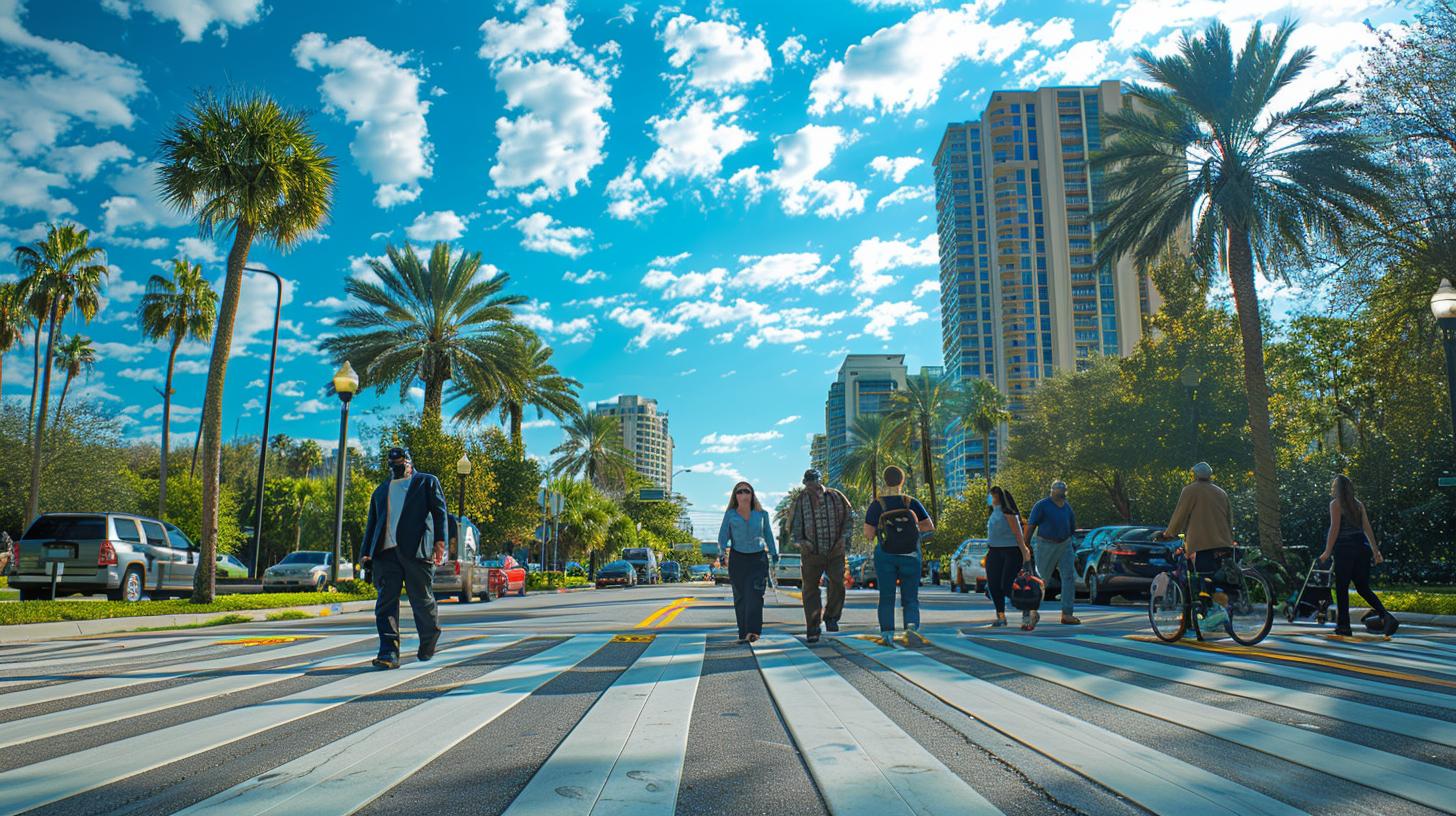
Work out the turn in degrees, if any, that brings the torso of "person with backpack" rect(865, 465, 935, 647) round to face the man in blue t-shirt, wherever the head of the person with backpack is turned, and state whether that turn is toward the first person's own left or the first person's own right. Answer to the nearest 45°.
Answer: approximately 45° to the first person's own right

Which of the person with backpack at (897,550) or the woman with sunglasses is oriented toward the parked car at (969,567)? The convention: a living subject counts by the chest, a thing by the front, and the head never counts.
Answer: the person with backpack

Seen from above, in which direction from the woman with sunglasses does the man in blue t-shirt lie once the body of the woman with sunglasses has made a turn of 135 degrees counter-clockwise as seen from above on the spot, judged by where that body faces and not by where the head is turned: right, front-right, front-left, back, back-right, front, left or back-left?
front

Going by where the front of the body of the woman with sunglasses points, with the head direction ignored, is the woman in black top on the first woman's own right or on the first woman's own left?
on the first woman's own left

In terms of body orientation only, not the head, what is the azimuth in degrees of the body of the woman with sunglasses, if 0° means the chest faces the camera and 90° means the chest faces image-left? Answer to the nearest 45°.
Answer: approximately 0°

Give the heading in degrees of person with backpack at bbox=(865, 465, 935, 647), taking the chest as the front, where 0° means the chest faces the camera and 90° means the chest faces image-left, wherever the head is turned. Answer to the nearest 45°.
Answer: approximately 180°

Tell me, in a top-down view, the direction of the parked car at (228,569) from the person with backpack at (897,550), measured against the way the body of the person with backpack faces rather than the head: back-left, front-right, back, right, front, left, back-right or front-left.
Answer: front-left

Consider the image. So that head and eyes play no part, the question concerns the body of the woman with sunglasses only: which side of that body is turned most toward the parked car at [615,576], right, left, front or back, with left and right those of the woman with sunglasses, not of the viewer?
back

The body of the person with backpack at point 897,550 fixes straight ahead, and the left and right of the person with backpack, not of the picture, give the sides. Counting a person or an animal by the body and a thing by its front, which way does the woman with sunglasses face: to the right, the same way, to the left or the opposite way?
the opposite way

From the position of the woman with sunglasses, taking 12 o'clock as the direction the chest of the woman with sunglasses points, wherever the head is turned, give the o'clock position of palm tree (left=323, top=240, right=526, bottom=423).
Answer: The palm tree is roughly at 5 o'clock from the woman with sunglasses.

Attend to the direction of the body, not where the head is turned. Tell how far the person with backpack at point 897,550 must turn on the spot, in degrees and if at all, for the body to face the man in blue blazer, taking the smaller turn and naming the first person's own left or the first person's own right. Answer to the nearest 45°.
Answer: approximately 135° to the first person's own left
